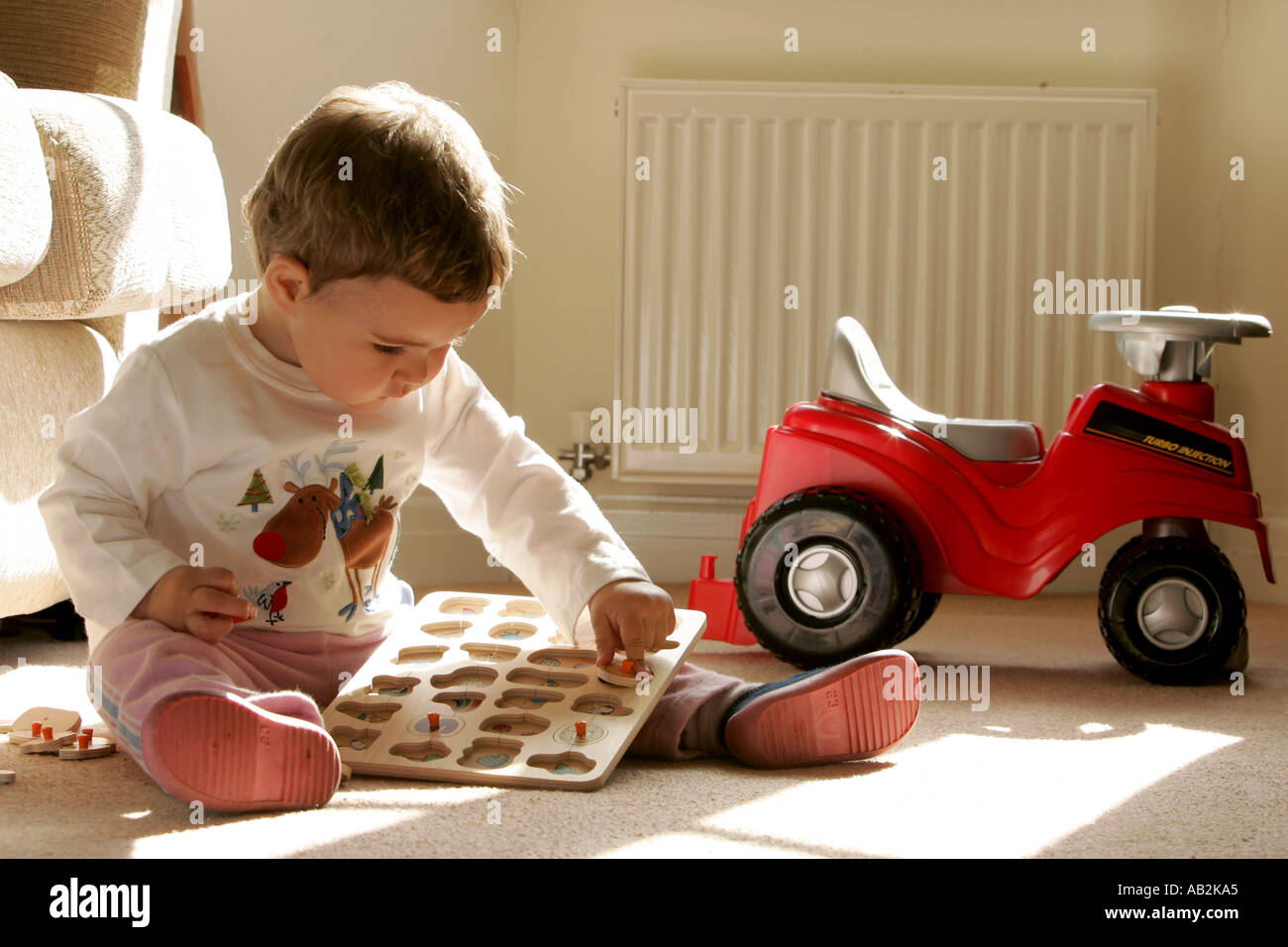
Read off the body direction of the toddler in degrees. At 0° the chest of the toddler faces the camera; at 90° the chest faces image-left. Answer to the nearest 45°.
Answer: approximately 315°

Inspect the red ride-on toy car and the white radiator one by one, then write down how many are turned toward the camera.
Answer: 1

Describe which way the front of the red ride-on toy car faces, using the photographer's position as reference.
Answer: facing to the right of the viewer

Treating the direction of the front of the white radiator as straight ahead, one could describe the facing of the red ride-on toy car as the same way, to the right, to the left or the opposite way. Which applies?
to the left

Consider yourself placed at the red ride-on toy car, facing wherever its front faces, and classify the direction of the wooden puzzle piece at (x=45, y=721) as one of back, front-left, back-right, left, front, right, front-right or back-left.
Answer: back-right

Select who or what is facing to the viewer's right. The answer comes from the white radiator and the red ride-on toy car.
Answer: the red ride-on toy car
